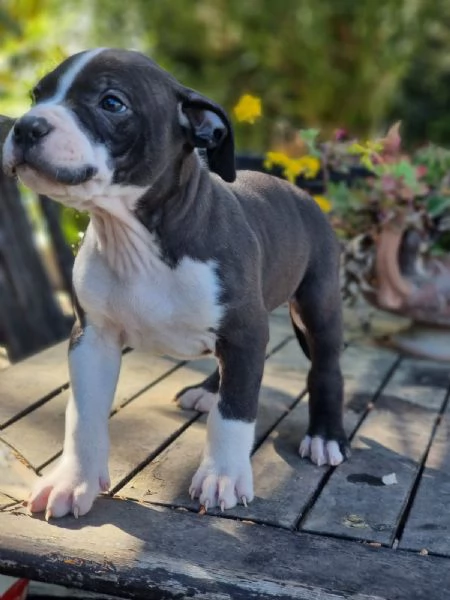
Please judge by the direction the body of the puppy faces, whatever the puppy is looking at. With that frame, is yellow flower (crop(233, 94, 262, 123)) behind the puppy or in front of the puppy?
behind

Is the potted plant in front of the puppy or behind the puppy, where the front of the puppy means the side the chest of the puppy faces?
behind

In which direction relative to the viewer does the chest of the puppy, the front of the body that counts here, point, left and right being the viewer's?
facing the viewer and to the left of the viewer

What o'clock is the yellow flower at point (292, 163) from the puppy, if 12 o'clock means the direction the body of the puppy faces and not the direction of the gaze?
The yellow flower is roughly at 5 o'clock from the puppy.

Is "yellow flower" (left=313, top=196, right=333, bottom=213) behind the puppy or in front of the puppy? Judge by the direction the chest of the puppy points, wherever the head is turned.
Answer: behind
